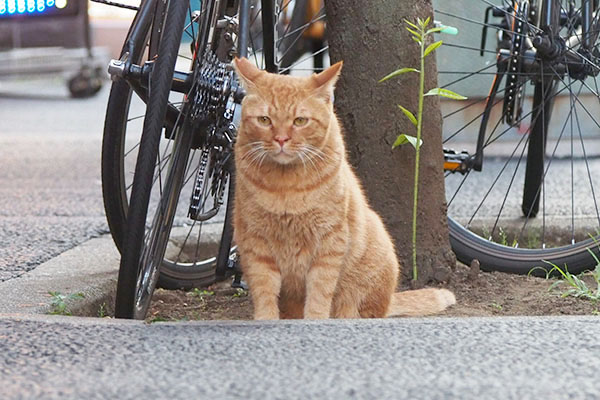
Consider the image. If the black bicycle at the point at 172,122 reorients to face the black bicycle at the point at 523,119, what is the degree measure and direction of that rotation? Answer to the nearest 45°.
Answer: approximately 90° to its right

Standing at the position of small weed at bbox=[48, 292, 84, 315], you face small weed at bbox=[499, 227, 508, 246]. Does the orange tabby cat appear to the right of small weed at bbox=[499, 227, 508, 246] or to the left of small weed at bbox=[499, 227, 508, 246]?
right

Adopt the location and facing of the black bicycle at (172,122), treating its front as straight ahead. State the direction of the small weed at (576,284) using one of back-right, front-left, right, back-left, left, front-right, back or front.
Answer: front-right

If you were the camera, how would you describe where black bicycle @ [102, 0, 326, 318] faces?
facing away from the viewer and to the right of the viewer
